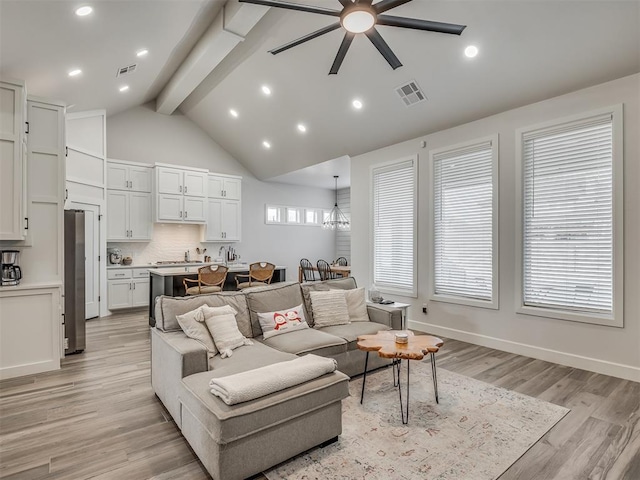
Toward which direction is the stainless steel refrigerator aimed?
to the viewer's right

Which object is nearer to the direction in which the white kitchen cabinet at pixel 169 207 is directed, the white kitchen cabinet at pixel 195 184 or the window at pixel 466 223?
the window

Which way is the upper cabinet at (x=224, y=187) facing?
toward the camera

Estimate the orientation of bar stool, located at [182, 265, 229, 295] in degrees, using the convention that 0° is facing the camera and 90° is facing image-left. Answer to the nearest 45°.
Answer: approximately 135°

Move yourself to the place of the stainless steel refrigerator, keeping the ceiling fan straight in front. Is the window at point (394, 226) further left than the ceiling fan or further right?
left

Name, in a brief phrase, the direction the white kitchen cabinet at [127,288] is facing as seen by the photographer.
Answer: facing the viewer

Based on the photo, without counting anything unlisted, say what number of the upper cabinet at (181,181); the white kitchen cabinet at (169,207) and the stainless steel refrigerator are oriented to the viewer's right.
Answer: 1

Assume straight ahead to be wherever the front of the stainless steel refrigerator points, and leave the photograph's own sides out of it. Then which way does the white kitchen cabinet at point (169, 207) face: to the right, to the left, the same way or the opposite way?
to the right

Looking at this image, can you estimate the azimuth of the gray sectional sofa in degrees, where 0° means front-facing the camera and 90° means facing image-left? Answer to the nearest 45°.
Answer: approximately 315°

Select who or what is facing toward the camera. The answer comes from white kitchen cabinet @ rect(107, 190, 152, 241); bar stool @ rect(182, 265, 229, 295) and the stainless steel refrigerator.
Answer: the white kitchen cabinet

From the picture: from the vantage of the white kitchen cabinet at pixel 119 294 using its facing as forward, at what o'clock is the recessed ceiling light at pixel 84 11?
The recessed ceiling light is roughly at 12 o'clock from the white kitchen cabinet.
